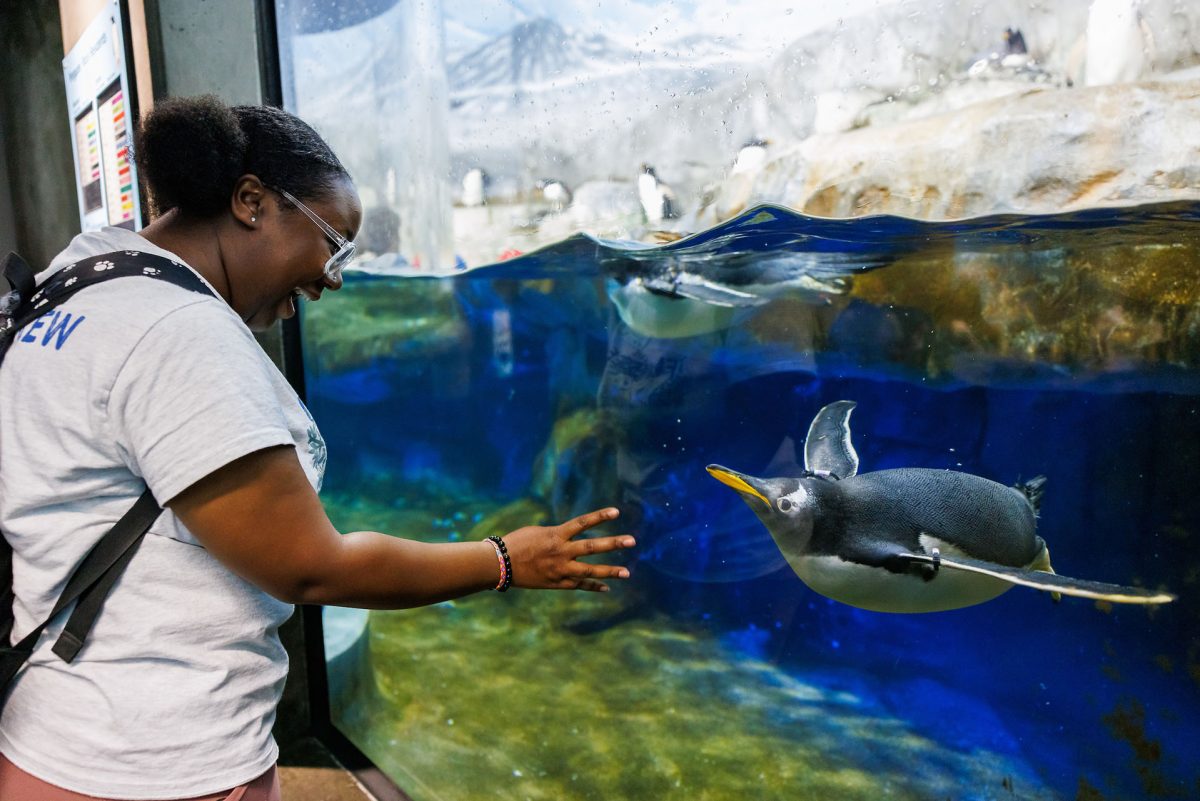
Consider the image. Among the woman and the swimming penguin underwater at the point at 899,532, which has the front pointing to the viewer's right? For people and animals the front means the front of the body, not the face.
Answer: the woman

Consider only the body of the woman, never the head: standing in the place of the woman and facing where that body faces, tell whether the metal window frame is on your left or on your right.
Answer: on your left

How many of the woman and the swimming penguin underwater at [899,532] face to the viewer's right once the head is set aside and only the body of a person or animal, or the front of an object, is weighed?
1

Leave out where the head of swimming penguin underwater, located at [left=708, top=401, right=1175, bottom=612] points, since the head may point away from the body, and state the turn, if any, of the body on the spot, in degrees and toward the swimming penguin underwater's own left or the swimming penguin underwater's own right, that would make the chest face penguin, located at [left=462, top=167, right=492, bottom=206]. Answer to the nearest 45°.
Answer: approximately 45° to the swimming penguin underwater's own right

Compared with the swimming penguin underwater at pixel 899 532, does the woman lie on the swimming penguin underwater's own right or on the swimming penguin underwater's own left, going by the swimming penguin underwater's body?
on the swimming penguin underwater's own left

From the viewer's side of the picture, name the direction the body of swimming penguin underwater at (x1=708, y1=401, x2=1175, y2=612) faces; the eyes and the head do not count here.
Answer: to the viewer's left

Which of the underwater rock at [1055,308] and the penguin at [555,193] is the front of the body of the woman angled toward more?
the underwater rock

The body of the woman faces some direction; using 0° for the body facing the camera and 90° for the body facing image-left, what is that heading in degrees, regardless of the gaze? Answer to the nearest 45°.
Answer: approximately 270°
